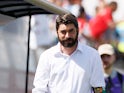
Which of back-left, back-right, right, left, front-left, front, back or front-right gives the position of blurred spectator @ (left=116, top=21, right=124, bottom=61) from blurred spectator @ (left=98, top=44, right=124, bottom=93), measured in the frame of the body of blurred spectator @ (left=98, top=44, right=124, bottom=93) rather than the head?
back-right

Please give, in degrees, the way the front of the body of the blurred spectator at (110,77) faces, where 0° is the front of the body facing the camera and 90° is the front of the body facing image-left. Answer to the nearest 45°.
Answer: approximately 45°

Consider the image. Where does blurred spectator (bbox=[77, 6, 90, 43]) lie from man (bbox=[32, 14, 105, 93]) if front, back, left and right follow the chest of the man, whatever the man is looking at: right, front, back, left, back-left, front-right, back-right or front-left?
back

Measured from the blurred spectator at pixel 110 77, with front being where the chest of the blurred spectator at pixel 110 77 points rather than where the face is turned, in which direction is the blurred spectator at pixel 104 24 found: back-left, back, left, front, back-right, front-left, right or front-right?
back-right

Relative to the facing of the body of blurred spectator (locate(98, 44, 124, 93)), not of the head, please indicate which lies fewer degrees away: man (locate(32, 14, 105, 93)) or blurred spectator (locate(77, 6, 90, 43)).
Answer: the man

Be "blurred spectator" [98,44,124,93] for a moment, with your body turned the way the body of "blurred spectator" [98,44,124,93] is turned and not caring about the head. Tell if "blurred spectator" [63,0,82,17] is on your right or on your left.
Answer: on your right

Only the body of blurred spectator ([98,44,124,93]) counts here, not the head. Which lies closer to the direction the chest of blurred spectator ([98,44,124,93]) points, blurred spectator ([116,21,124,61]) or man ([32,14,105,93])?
the man

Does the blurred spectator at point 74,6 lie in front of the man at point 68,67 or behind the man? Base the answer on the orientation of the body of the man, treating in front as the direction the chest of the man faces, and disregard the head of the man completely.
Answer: behind
